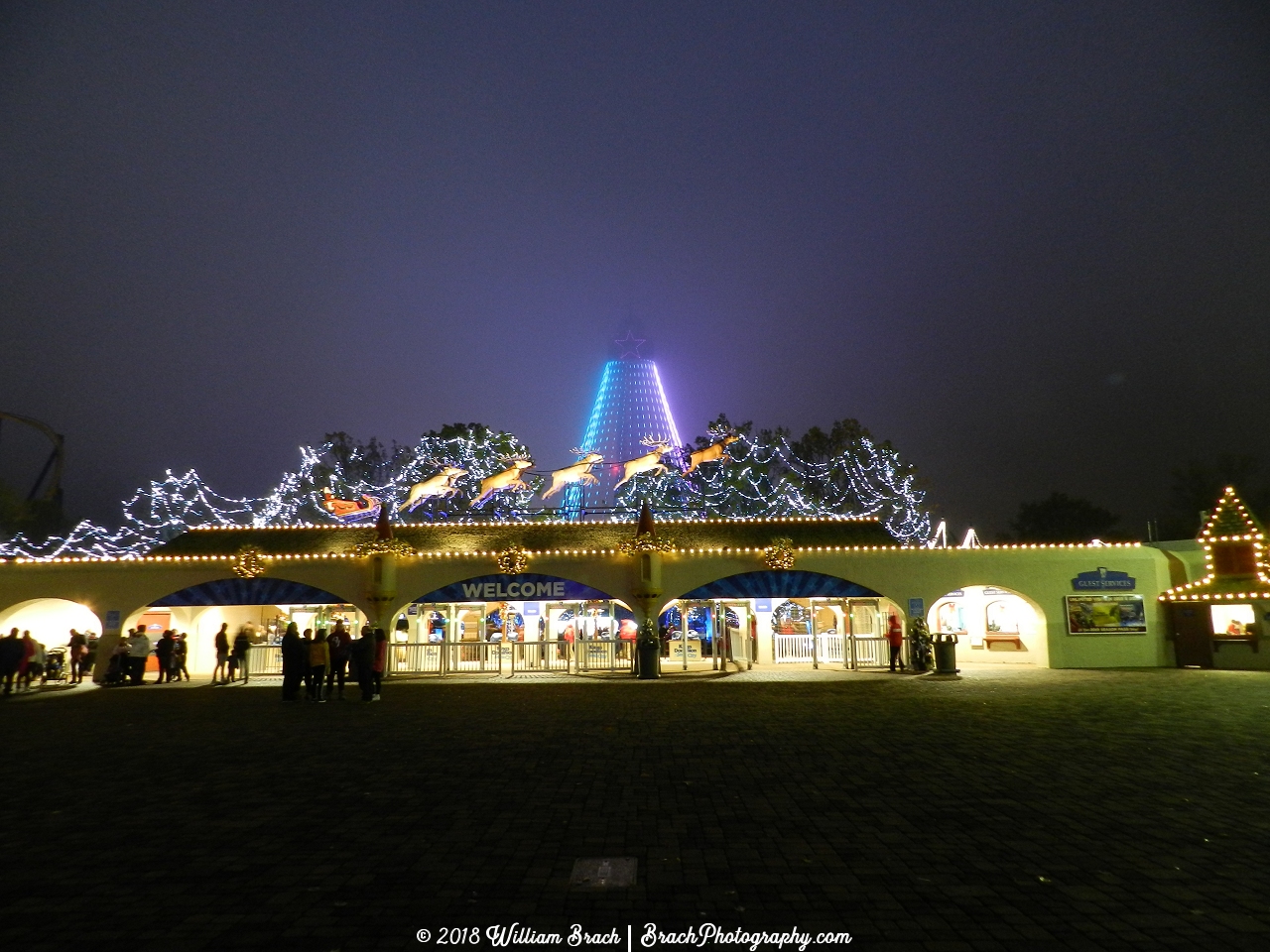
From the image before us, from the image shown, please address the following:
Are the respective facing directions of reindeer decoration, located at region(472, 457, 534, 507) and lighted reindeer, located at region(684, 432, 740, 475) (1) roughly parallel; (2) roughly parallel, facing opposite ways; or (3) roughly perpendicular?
roughly parallel

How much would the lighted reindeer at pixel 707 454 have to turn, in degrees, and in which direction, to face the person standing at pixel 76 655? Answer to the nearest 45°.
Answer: approximately 135° to its right

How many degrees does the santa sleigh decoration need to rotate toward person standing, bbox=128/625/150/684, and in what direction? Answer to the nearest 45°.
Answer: approximately 135° to its right

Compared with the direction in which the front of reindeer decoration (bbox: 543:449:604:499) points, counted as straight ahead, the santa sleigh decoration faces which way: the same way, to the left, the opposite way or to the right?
the same way

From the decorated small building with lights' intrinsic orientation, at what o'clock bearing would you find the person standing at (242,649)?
The person standing is roughly at 2 o'clock from the decorated small building with lights.

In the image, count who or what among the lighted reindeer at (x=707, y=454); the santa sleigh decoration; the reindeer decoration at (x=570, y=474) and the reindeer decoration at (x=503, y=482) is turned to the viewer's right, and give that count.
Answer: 4

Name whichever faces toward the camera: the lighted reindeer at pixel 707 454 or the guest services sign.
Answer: the guest services sign

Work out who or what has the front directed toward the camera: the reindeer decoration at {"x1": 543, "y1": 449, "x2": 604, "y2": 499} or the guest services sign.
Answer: the guest services sign

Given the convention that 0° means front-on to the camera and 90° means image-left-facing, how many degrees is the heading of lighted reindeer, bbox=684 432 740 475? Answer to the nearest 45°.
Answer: approximately 270°

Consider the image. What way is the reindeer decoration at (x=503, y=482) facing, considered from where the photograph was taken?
facing to the right of the viewer

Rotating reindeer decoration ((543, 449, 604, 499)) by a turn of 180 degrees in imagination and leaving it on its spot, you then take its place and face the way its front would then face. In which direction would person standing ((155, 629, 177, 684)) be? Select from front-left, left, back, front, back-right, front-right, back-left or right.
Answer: front-left

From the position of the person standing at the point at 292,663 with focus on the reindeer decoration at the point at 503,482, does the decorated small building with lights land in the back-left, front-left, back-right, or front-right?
front-right

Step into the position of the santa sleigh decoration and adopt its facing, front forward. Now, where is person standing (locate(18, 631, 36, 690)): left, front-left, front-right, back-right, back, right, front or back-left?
back-right

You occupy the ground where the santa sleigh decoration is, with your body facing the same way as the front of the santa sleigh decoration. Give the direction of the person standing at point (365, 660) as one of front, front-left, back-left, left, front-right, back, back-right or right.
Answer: right

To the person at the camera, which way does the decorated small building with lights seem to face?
facing the viewer

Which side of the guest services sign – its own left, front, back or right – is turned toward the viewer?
front

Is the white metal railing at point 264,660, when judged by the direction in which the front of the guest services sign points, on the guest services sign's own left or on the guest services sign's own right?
on the guest services sign's own right

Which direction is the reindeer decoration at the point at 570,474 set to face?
to the viewer's right

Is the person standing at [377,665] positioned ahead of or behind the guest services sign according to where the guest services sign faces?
ahead

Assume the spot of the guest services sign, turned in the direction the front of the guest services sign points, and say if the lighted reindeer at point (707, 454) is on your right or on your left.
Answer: on your right

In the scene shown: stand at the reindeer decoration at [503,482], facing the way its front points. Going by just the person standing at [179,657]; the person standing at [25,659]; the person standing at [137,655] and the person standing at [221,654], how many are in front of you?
0
